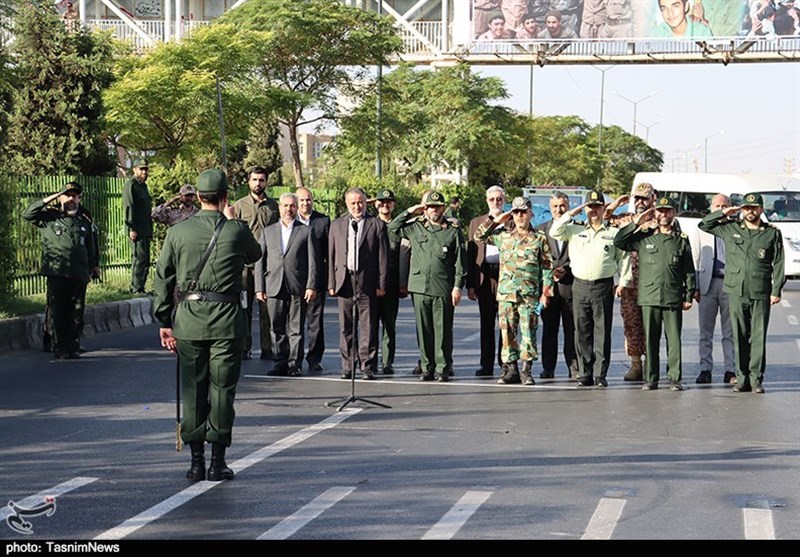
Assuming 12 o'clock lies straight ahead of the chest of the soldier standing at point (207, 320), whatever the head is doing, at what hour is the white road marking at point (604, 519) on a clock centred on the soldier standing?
The white road marking is roughly at 4 o'clock from the soldier standing.

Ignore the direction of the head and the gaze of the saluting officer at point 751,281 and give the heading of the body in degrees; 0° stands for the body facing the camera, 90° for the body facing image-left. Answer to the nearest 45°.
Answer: approximately 0°

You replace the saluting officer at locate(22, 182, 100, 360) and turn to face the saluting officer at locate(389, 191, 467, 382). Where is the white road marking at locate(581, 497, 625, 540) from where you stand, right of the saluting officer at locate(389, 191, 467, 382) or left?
right

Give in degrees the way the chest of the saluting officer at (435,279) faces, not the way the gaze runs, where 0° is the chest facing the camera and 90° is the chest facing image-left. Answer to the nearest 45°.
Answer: approximately 0°

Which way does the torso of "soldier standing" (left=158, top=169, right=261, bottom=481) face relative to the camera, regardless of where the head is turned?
away from the camera
